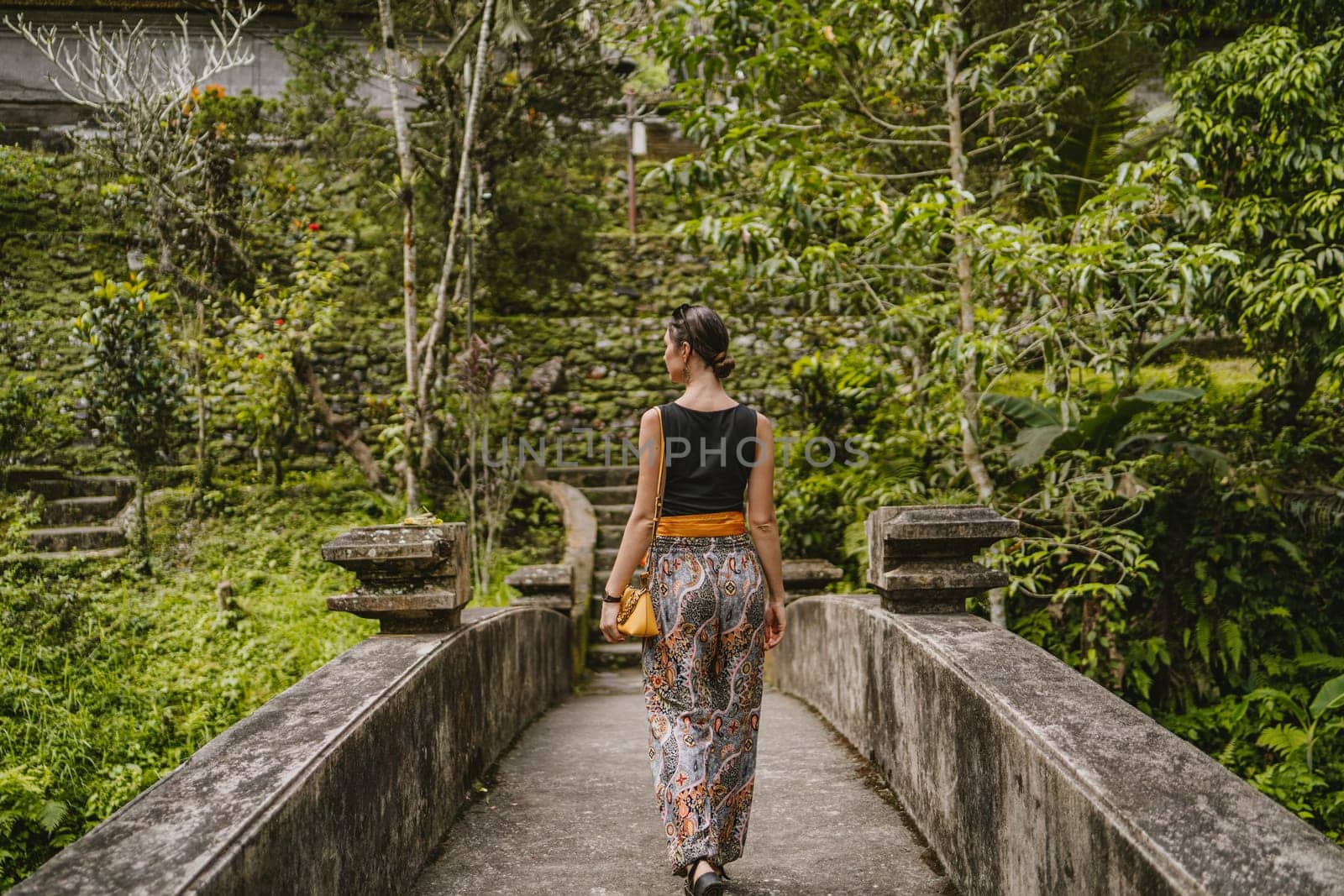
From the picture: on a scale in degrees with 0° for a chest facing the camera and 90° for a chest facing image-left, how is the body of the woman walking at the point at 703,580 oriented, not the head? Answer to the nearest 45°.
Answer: approximately 180°

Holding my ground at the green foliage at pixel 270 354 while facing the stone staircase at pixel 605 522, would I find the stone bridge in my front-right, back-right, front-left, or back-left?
front-right

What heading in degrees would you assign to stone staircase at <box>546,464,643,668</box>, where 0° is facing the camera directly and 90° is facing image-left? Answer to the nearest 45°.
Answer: approximately 0°

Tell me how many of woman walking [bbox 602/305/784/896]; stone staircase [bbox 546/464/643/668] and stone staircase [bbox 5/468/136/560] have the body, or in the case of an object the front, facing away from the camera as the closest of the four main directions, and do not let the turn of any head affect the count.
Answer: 1

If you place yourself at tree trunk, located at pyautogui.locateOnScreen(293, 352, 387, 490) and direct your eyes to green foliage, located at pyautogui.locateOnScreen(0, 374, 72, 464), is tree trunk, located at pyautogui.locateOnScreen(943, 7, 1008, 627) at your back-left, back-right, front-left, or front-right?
back-left

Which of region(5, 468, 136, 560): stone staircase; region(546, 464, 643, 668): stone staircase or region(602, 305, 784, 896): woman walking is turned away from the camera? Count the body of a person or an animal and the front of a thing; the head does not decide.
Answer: the woman walking

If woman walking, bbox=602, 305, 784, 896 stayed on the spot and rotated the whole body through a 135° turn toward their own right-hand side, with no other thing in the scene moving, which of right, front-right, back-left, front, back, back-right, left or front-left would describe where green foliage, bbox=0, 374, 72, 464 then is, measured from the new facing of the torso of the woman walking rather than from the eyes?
back

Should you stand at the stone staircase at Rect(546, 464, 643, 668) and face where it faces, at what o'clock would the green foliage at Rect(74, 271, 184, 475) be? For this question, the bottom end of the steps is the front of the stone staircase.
The green foliage is roughly at 2 o'clock from the stone staircase.

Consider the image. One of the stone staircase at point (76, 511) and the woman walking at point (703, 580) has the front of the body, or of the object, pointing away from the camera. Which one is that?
the woman walking

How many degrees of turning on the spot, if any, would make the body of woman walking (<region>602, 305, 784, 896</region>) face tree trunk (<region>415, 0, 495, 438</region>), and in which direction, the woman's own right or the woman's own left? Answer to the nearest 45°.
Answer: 0° — they already face it

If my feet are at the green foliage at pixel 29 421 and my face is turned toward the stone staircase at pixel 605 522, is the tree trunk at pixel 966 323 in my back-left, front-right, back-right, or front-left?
front-right

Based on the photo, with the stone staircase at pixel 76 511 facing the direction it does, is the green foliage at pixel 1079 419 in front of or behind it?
in front

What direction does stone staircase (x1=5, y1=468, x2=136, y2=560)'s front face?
toward the camera

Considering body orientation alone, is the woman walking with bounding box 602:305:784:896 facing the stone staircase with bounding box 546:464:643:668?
yes

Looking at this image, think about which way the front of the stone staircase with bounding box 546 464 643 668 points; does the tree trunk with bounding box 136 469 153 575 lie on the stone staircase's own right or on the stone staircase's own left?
on the stone staircase's own right
